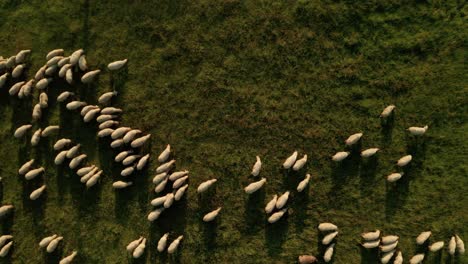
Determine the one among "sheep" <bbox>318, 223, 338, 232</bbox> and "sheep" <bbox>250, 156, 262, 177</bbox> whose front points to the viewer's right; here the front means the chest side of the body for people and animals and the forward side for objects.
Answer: "sheep" <bbox>318, 223, 338, 232</bbox>

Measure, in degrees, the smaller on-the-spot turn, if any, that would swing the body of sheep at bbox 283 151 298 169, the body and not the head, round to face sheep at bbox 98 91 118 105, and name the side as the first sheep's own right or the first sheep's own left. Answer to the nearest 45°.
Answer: approximately 135° to the first sheep's own left

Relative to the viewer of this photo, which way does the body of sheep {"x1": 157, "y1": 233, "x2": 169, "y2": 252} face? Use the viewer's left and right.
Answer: facing away from the viewer and to the right of the viewer

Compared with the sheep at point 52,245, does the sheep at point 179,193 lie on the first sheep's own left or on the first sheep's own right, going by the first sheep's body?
on the first sheep's own right

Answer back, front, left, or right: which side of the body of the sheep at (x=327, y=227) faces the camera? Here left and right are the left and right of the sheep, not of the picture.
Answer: right

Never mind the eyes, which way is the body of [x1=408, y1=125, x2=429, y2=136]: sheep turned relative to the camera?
to the viewer's right

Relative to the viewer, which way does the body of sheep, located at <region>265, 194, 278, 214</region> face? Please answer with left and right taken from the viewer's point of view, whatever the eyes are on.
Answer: facing away from the viewer and to the right of the viewer
